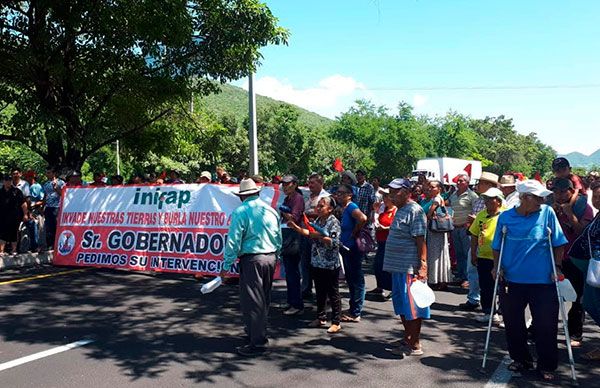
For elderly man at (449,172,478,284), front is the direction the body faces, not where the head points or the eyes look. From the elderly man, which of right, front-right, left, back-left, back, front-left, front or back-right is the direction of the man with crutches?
front-left

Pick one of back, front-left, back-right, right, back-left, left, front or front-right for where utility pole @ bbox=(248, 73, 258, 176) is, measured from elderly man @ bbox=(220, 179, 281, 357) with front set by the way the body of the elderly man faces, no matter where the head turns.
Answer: front-right

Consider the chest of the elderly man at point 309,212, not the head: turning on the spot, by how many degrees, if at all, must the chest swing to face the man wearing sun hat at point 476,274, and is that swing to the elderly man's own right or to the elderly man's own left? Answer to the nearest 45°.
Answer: approximately 135° to the elderly man's own left

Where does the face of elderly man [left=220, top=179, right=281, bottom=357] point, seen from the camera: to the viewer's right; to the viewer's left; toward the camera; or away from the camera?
away from the camera

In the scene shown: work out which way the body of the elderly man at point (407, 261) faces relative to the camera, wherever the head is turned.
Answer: to the viewer's left

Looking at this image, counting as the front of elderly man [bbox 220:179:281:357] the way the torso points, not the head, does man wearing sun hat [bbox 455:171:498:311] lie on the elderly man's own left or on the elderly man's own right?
on the elderly man's own right

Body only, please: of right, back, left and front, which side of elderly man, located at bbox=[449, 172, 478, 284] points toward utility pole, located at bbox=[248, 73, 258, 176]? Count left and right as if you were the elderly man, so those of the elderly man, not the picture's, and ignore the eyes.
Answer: right

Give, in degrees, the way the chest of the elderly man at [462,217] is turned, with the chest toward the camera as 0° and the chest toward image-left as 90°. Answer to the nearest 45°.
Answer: approximately 45°

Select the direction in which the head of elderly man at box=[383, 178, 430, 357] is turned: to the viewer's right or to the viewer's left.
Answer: to the viewer's left

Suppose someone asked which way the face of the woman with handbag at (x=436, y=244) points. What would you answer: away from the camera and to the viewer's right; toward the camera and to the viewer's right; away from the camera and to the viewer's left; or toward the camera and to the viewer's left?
toward the camera and to the viewer's left
